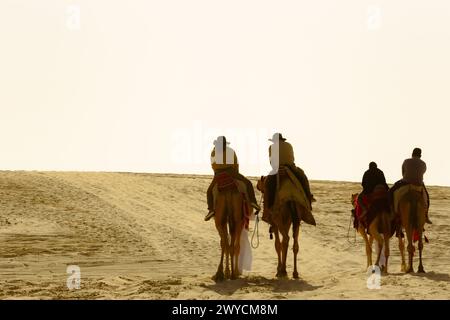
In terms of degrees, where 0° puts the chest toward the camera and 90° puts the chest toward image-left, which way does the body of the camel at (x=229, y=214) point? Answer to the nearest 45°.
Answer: approximately 180°

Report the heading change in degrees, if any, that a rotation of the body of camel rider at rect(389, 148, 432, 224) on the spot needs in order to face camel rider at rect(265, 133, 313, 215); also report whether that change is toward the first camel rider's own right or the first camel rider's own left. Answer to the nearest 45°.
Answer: approximately 90° to the first camel rider's own left

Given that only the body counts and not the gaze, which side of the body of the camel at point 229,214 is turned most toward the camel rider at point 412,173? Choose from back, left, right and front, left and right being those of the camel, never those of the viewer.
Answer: right

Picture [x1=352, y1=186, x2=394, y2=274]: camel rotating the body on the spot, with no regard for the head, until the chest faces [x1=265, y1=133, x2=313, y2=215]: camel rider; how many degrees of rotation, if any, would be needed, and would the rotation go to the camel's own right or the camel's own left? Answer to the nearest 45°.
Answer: approximately 90° to the camel's own left

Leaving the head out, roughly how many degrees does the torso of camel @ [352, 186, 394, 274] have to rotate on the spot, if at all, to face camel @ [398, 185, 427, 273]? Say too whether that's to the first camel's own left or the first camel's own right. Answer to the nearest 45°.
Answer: approximately 135° to the first camel's own right

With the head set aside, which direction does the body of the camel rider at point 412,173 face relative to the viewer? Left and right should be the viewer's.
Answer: facing away from the viewer

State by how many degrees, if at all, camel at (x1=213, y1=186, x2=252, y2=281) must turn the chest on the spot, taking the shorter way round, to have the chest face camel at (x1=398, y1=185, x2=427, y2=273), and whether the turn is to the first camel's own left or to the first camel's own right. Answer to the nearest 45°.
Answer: approximately 90° to the first camel's own right

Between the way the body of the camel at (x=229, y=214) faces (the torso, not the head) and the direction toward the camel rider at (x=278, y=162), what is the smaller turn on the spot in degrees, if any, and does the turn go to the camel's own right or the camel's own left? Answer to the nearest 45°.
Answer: approximately 45° to the camel's own right

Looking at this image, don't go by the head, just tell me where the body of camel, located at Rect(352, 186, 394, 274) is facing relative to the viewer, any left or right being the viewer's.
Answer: facing away from the viewer and to the left of the viewer

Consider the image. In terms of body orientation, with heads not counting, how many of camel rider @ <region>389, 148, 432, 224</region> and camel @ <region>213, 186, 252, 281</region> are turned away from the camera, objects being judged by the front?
2
